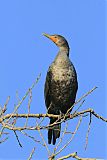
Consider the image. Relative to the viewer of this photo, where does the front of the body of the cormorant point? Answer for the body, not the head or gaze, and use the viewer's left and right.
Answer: facing the viewer
